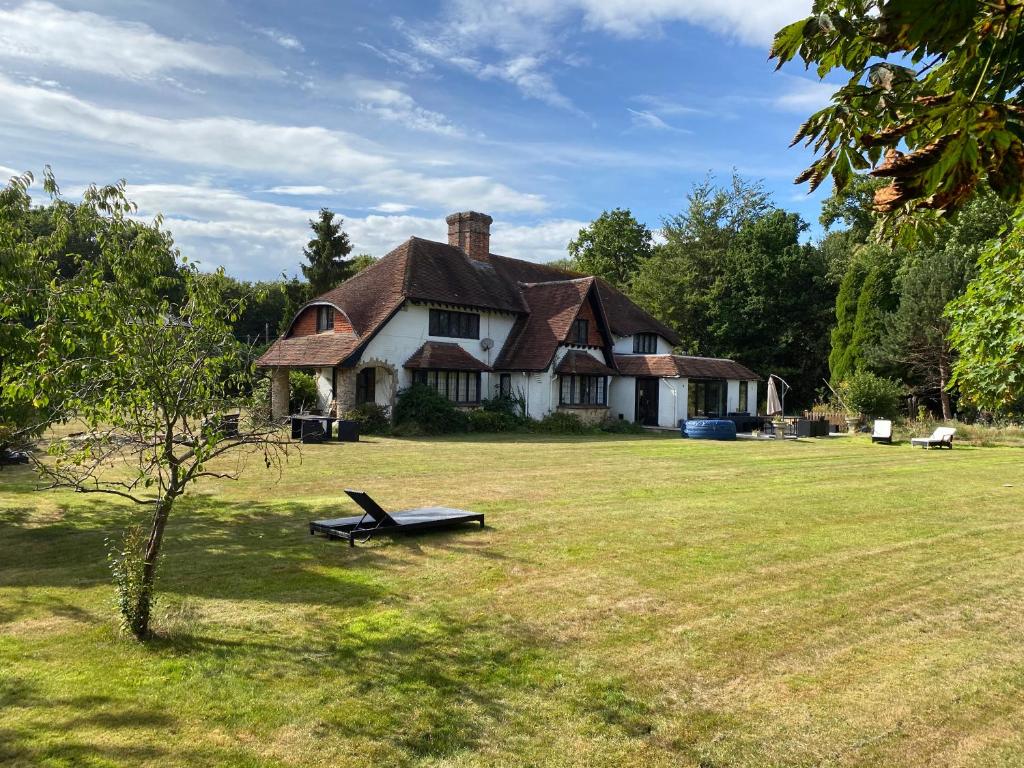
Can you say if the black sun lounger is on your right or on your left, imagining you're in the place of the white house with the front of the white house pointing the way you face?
on your right

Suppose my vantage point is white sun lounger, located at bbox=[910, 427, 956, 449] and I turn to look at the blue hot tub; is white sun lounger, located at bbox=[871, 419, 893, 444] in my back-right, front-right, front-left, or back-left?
front-right

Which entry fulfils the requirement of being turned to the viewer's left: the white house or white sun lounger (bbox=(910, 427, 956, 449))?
the white sun lounger

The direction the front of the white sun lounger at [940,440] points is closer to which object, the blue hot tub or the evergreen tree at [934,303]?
the blue hot tub

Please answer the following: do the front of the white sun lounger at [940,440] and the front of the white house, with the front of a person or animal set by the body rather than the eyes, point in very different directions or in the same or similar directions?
very different directions

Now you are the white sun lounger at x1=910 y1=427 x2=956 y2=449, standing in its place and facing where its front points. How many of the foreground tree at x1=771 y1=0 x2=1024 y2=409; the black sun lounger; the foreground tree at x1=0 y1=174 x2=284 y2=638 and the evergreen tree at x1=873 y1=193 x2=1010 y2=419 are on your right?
1

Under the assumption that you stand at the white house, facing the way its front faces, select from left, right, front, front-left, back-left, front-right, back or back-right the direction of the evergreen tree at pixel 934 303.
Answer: front-left

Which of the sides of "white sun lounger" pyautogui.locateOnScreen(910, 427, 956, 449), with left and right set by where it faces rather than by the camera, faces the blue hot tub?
front

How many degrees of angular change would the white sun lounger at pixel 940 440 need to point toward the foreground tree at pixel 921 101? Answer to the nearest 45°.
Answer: approximately 90° to its left

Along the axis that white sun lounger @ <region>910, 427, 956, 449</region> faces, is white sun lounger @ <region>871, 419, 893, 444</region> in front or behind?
in front

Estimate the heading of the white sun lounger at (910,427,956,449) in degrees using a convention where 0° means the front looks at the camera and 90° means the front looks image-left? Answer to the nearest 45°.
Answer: approximately 90°

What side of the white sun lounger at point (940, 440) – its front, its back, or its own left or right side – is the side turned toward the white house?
front

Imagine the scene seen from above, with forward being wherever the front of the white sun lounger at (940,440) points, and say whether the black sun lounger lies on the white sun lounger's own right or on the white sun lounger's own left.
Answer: on the white sun lounger's own left

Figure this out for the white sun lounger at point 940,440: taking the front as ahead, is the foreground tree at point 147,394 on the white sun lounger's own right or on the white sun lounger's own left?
on the white sun lounger's own left

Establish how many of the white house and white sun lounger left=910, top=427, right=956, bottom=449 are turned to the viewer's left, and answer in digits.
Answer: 1
